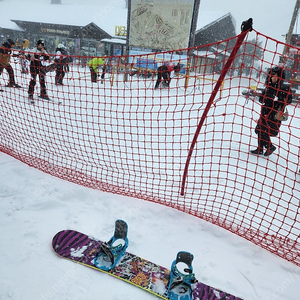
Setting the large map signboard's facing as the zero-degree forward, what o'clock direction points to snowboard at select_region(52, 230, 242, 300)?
The snowboard is roughly at 12 o'clock from the large map signboard.

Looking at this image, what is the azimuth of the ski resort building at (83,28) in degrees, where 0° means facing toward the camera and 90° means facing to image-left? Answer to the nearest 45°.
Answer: approximately 0°

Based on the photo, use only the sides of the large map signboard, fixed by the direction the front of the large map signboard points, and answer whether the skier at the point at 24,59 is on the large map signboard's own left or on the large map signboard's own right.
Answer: on the large map signboard's own right

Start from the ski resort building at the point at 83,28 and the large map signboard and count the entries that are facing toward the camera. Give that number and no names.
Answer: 2
